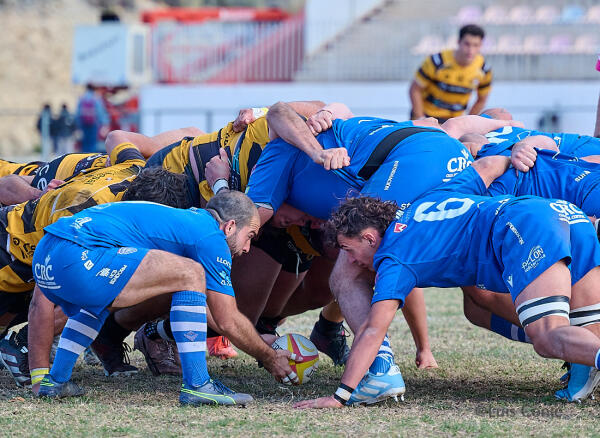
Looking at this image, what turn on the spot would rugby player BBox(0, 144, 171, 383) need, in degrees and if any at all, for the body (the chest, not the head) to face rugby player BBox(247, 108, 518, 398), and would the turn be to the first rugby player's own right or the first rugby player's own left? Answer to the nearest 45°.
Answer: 0° — they already face them

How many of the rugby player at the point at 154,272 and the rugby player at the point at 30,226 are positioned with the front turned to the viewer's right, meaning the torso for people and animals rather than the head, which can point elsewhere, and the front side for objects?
2

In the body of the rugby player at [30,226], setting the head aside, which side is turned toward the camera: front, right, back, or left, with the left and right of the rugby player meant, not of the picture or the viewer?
right

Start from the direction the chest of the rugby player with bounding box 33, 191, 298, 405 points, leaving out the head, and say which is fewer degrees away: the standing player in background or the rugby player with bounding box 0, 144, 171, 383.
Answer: the standing player in background

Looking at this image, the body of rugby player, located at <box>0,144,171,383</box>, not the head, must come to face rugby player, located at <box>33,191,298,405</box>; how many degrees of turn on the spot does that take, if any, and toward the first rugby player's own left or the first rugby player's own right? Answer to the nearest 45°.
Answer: approximately 45° to the first rugby player's own right

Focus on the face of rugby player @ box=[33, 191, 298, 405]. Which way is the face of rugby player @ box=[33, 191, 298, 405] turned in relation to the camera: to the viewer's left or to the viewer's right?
to the viewer's right

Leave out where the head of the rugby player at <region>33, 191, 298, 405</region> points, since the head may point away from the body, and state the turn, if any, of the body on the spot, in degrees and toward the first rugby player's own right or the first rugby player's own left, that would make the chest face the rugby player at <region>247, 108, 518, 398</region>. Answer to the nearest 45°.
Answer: approximately 45° to the first rugby player's own left

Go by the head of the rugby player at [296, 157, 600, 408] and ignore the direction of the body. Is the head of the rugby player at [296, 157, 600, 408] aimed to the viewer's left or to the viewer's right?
to the viewer's left

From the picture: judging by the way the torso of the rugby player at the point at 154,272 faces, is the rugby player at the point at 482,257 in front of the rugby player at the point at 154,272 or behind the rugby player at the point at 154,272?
in front

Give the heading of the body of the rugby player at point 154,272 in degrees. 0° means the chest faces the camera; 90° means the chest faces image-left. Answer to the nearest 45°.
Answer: approximately 270°
